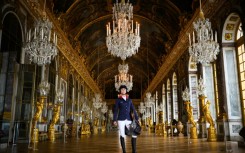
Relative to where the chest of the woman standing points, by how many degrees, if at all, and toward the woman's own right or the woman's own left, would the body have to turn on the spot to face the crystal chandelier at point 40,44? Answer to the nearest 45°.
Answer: approximately 135° to the woman's own right

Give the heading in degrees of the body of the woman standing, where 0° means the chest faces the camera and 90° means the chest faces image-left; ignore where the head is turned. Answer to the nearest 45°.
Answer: approximately 0°

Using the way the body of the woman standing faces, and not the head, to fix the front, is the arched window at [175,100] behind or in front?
behind

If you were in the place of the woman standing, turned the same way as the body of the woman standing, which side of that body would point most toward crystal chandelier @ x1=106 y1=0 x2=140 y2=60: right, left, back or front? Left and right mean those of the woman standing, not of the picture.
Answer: back

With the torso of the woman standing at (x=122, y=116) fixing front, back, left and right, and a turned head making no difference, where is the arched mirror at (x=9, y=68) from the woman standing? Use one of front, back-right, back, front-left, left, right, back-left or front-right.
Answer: back-right

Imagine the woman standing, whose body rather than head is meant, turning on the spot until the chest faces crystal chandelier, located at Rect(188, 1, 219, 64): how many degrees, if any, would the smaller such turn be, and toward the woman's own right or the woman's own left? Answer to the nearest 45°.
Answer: approximately 135° to the woman's own left
